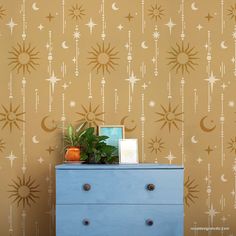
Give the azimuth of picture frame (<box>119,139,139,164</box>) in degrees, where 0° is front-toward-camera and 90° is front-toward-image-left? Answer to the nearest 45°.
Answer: approximately 0°
